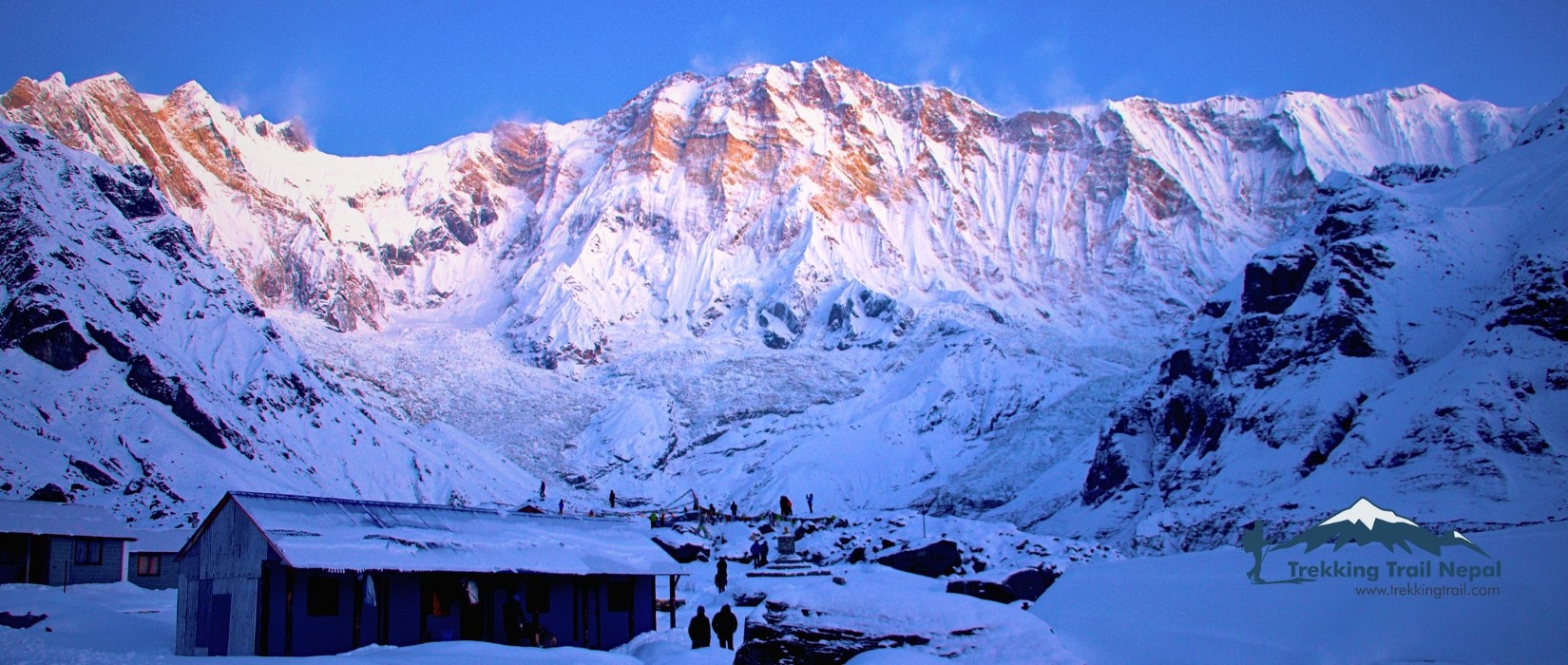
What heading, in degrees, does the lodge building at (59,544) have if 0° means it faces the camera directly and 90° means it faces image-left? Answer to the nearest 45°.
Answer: approximately 0°

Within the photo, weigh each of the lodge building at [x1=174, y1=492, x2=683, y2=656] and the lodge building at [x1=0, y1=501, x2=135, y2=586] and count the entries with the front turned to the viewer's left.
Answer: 0

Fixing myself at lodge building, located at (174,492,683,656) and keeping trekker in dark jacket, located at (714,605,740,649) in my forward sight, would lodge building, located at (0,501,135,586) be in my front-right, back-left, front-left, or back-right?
back-left

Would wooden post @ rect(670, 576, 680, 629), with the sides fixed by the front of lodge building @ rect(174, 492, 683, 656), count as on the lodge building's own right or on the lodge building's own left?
on the lodge building's own left

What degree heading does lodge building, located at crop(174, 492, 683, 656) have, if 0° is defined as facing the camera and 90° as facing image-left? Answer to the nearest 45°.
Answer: approximately 315°

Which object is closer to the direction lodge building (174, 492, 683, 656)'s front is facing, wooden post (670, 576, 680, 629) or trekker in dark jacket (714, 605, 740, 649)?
the trekker in dark jacket

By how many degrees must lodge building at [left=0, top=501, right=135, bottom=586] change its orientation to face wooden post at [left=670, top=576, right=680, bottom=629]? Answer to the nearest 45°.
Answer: approximately 45° to its left

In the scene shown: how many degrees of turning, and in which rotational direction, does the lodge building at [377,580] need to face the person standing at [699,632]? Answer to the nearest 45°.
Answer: approximately 45° to its left
